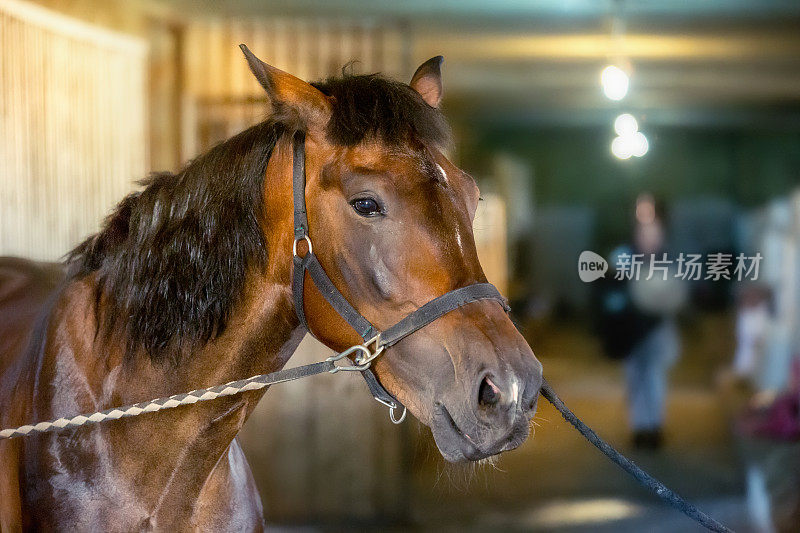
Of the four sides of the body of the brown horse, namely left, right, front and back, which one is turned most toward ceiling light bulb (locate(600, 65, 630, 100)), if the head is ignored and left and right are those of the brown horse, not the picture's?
left

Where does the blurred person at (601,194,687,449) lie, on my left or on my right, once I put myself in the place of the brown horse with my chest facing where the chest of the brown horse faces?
on my left

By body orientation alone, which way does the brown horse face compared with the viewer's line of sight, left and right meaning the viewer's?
facing the viewer and to the right of the viewer

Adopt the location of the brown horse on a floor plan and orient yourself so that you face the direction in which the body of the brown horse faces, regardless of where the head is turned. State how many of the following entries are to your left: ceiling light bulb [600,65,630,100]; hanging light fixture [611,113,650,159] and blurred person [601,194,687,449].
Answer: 3

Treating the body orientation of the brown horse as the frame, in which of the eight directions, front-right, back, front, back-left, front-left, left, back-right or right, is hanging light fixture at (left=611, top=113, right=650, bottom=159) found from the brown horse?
left
